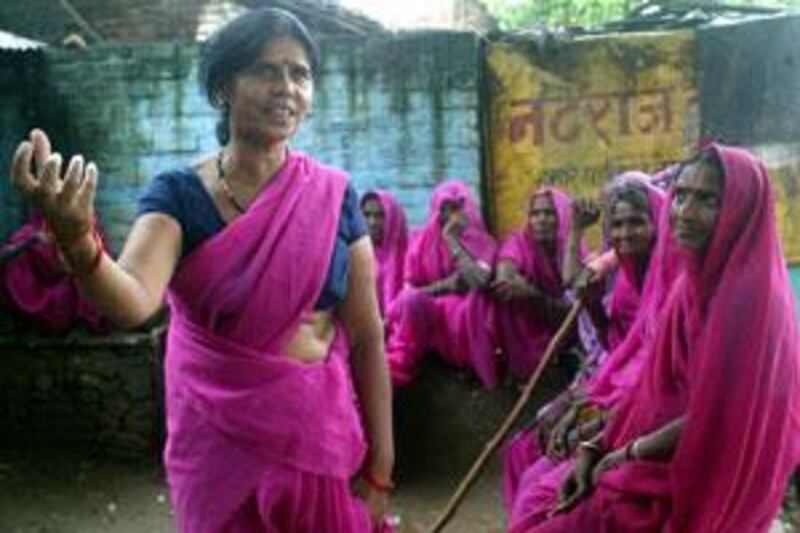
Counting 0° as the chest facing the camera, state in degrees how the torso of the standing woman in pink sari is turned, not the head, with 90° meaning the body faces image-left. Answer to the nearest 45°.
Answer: approximately 0°

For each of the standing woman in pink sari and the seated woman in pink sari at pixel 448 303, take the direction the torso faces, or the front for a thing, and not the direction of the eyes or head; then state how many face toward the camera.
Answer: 2

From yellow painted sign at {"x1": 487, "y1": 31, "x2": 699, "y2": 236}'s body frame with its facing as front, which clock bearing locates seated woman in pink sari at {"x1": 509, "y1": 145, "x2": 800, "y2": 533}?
The seated woman in pink sari is roughly at 12 o'clock from the yellow painted sign.

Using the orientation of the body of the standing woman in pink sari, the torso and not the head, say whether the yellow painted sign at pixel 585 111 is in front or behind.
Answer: behind

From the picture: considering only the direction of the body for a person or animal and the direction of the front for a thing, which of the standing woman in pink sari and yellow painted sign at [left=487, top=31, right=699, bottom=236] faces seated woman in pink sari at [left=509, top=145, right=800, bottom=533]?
the yellow painted sign

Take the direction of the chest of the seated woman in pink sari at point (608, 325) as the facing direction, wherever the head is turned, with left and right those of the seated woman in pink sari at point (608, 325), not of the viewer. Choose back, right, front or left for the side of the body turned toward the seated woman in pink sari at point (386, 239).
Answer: right

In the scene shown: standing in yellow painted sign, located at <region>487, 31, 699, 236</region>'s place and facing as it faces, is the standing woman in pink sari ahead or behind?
ahead

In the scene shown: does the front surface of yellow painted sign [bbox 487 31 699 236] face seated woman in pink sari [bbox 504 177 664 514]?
yes

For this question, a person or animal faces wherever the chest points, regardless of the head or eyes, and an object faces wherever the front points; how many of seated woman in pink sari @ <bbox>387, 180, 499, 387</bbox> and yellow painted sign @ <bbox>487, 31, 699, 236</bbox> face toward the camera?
2

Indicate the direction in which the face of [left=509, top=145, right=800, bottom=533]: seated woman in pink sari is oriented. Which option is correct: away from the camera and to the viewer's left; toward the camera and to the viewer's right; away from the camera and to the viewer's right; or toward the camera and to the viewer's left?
toward the camera and to the viewer's left

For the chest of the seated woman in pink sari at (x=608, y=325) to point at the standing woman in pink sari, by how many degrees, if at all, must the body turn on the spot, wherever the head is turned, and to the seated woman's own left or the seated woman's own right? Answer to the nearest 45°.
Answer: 0° — they already face them
